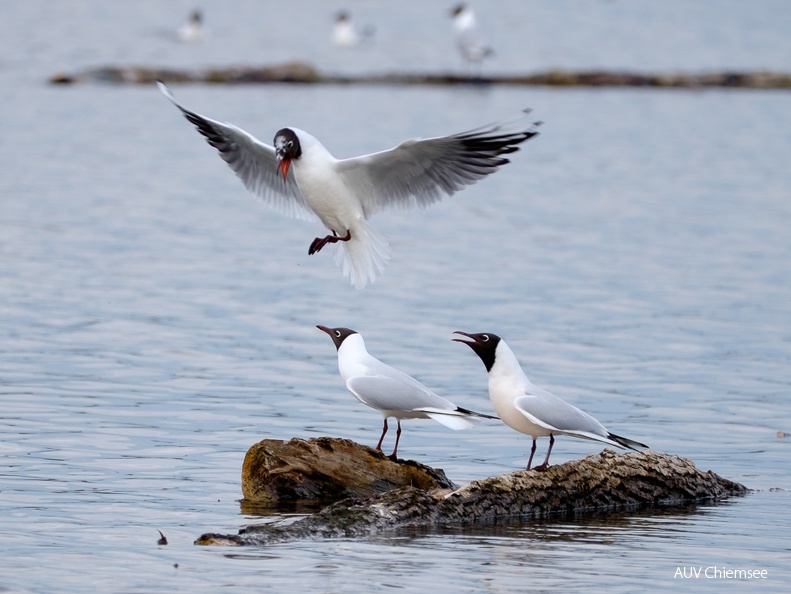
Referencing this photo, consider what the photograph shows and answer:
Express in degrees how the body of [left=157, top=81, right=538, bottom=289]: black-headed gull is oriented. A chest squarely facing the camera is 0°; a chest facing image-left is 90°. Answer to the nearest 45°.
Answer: approximately 45°

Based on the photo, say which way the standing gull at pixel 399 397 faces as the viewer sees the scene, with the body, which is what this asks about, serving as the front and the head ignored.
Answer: to the viewer's left

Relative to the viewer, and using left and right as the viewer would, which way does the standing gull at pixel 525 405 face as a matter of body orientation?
facing to the left of the viewer

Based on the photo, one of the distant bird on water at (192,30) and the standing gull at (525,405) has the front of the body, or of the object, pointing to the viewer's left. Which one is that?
the standing gull

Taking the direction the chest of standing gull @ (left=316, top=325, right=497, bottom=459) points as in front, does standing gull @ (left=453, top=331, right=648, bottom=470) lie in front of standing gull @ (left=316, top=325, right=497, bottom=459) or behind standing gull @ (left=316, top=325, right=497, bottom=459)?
behind

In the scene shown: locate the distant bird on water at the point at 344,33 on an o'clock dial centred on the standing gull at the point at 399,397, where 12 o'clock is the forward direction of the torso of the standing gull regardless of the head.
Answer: The distant bird on water is roughly at 3 o'clock from the standing gull.

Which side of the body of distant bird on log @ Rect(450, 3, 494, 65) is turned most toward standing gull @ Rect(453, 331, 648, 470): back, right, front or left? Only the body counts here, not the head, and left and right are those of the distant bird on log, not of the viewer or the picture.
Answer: left

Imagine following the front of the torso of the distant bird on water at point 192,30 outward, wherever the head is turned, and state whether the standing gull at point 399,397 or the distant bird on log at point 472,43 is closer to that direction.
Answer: the distant bird on log

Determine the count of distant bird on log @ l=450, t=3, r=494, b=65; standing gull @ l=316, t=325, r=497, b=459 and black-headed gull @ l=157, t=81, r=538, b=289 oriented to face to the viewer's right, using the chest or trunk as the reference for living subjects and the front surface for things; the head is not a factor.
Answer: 0

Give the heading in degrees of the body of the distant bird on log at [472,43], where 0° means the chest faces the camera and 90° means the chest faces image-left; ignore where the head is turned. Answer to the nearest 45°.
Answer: approximately 90°
